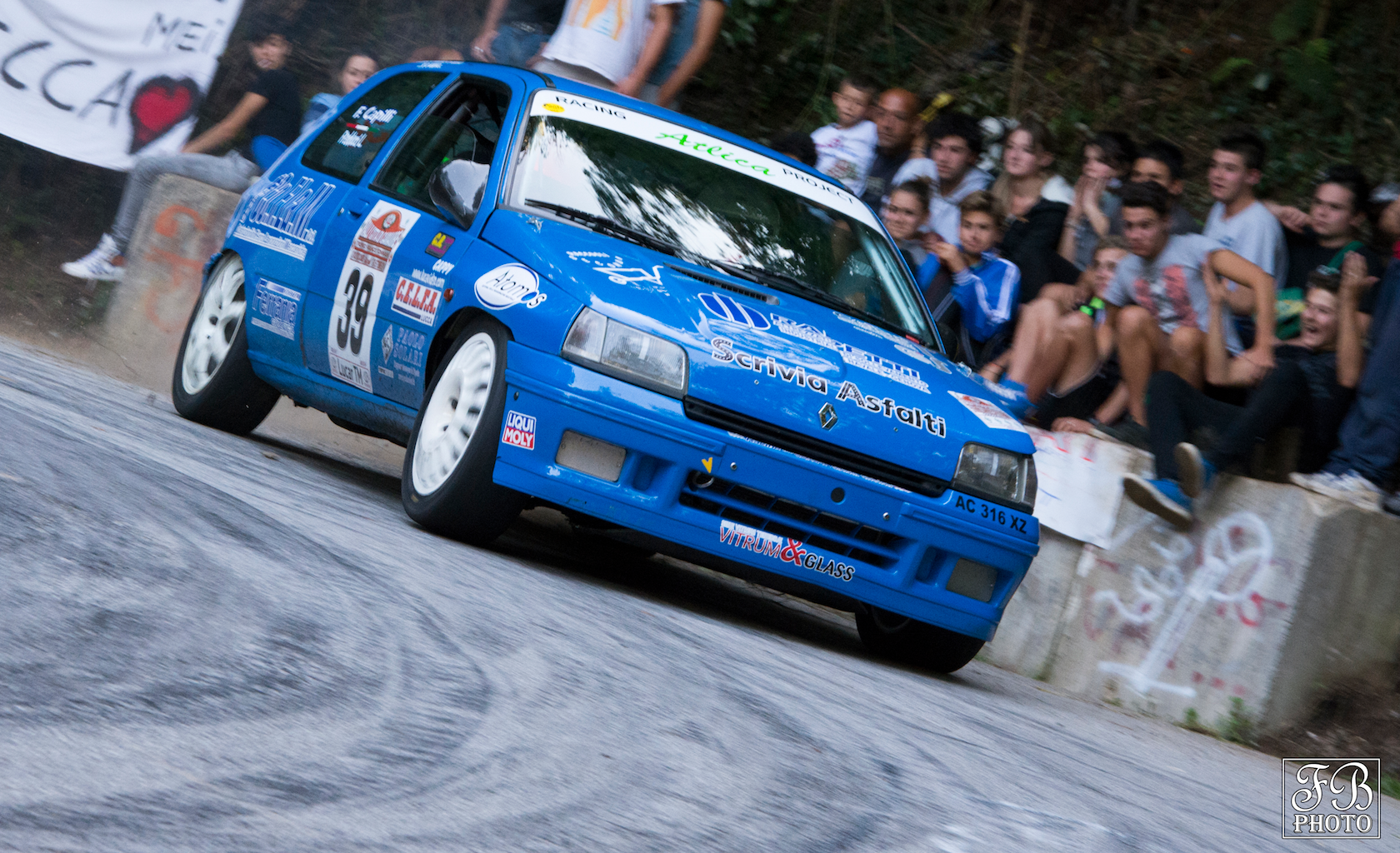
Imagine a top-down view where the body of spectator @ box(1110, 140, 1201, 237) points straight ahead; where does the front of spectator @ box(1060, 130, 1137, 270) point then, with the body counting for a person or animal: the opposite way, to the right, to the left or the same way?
the same way

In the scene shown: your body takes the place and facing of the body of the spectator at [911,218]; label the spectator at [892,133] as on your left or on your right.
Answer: on your right

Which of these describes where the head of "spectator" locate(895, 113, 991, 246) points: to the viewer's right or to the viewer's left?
to the viewer's left

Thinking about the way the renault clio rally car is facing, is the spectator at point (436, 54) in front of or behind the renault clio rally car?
behind

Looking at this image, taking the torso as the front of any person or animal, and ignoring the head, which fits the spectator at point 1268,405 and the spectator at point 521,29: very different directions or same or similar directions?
same or similar directions

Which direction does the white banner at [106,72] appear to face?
toward the camera

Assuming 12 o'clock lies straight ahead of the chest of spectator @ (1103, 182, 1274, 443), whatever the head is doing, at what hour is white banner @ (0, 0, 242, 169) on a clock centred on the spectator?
The white banner is roughly at 2 o'clock from the spectator.

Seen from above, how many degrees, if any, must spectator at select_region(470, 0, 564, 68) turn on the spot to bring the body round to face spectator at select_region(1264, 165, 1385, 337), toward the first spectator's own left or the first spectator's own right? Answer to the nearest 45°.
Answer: approximately 90° to the first spectator's own left

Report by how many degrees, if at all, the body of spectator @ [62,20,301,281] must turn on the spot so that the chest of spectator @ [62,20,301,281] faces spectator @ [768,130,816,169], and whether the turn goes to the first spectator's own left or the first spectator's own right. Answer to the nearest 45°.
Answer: approximately 135° to the first spectator's own left

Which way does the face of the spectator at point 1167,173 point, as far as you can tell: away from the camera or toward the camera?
toward the camera

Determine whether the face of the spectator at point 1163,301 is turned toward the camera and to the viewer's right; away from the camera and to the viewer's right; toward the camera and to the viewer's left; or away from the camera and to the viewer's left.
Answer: toward the camera and to the viewer's left

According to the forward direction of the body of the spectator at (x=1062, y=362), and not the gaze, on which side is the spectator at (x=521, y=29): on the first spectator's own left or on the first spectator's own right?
on the first spectator's own right

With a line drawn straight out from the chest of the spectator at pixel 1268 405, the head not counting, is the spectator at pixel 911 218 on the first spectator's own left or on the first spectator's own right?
on the first spectator's own right

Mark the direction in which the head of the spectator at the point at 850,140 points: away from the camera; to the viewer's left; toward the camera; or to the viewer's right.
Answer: toward the camera

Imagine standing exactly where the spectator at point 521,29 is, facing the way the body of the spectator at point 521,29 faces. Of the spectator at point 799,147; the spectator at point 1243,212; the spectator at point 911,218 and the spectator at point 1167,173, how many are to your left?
4

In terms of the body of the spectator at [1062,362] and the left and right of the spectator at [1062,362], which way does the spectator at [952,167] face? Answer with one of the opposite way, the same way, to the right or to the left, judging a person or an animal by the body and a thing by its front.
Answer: the same way

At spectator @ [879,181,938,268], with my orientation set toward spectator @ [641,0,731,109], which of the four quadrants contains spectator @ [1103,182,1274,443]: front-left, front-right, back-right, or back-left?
back-right
